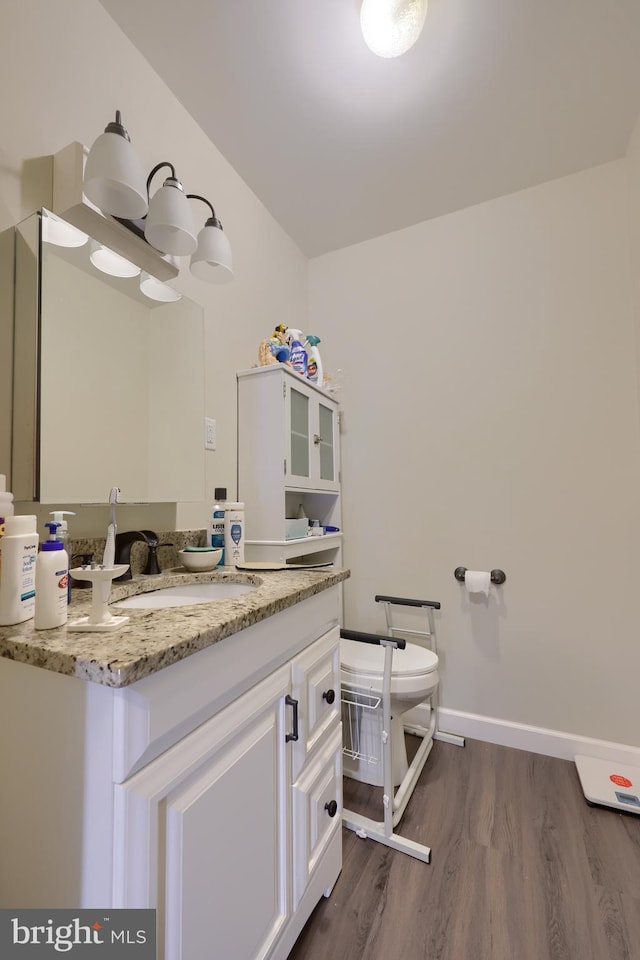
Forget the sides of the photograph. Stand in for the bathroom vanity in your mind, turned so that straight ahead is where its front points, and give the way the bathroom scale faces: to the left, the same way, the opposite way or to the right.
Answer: to the right

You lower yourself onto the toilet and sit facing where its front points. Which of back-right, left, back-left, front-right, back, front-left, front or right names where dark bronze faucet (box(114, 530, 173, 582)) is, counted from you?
back-right

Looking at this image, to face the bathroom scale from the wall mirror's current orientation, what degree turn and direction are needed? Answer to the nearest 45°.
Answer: approximately 45° to its left

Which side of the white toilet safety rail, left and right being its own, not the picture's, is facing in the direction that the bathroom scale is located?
left

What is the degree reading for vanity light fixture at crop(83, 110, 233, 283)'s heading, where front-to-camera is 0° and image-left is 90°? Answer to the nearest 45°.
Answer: approximately 315°

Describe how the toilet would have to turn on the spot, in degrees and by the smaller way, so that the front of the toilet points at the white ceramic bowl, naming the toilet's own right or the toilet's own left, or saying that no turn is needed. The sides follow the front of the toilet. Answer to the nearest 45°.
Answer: approximately 135° to the toilet's own right
